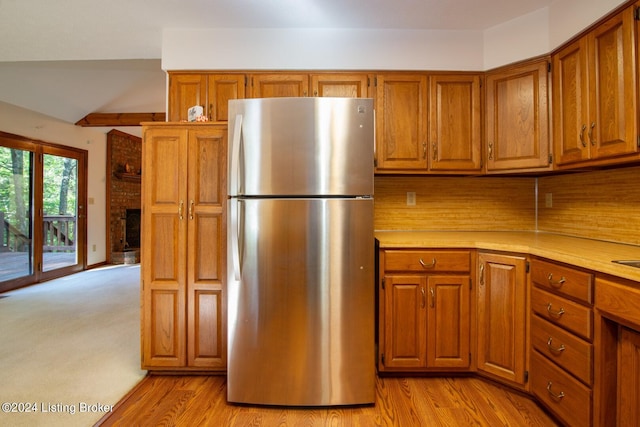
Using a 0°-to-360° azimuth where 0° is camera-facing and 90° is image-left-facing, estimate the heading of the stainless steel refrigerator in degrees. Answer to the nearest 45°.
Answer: approximately 0°

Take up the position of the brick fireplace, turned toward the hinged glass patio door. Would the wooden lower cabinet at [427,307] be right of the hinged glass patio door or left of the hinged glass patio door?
left

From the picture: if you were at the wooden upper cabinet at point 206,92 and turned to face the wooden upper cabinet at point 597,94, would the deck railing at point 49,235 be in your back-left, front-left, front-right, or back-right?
back-left

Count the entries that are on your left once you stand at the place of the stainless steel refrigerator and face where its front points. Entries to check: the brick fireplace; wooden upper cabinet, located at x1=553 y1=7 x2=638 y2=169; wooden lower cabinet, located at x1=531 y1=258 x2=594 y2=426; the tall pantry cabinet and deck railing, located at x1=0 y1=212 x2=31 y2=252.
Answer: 2

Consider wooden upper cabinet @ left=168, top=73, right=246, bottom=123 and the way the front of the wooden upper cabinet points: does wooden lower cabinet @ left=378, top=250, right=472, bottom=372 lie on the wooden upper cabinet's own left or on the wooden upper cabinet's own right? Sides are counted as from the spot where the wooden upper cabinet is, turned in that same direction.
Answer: on the wooden upper cabinet's own left

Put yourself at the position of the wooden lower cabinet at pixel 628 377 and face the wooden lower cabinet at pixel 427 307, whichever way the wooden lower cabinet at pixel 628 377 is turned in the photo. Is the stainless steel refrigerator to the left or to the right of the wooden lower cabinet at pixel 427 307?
left

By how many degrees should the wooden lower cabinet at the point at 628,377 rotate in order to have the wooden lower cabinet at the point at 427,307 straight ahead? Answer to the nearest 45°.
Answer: approximately 45° to its right

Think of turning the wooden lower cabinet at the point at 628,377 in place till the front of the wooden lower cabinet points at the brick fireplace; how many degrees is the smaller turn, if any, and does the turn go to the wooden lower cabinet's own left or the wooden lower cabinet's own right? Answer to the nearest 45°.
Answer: approximately 45° to the wooden lower cabinet's own right

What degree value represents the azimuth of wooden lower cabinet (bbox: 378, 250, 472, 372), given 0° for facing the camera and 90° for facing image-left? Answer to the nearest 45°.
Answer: approximately 0°
